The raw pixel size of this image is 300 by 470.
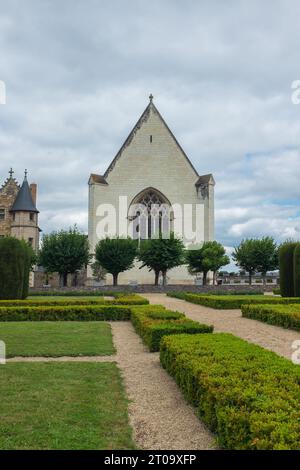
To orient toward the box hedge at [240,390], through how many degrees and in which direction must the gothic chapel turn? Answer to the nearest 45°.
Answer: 0° — it already faces it

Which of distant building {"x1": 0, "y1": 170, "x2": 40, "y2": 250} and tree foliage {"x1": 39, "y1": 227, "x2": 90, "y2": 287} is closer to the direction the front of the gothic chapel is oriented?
the tree foliage

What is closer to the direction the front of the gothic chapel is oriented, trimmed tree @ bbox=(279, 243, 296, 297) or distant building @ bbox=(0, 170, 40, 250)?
the trimmed tree

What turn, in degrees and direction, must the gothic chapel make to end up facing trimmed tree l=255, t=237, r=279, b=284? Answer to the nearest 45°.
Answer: approximately 90° to its left

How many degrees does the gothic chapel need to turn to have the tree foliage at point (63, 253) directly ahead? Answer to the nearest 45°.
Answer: approximately 45° to its right

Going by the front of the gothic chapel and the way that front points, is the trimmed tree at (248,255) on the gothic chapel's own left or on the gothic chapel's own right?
on the gothic chapel's own left

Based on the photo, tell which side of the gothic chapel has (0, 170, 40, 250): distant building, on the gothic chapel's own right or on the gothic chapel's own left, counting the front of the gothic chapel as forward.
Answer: on the gothic chapel's own right

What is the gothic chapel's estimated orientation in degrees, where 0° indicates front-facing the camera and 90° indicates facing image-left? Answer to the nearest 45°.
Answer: approximately 0°

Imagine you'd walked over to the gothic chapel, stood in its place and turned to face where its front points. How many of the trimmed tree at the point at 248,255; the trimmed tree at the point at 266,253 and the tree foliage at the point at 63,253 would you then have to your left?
2

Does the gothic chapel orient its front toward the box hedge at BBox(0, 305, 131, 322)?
yes

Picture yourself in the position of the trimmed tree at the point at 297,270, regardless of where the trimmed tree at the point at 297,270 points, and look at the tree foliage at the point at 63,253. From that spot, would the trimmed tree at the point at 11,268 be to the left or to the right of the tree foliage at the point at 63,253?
left

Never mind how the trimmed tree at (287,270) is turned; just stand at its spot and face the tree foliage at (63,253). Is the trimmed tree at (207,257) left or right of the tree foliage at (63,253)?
right
